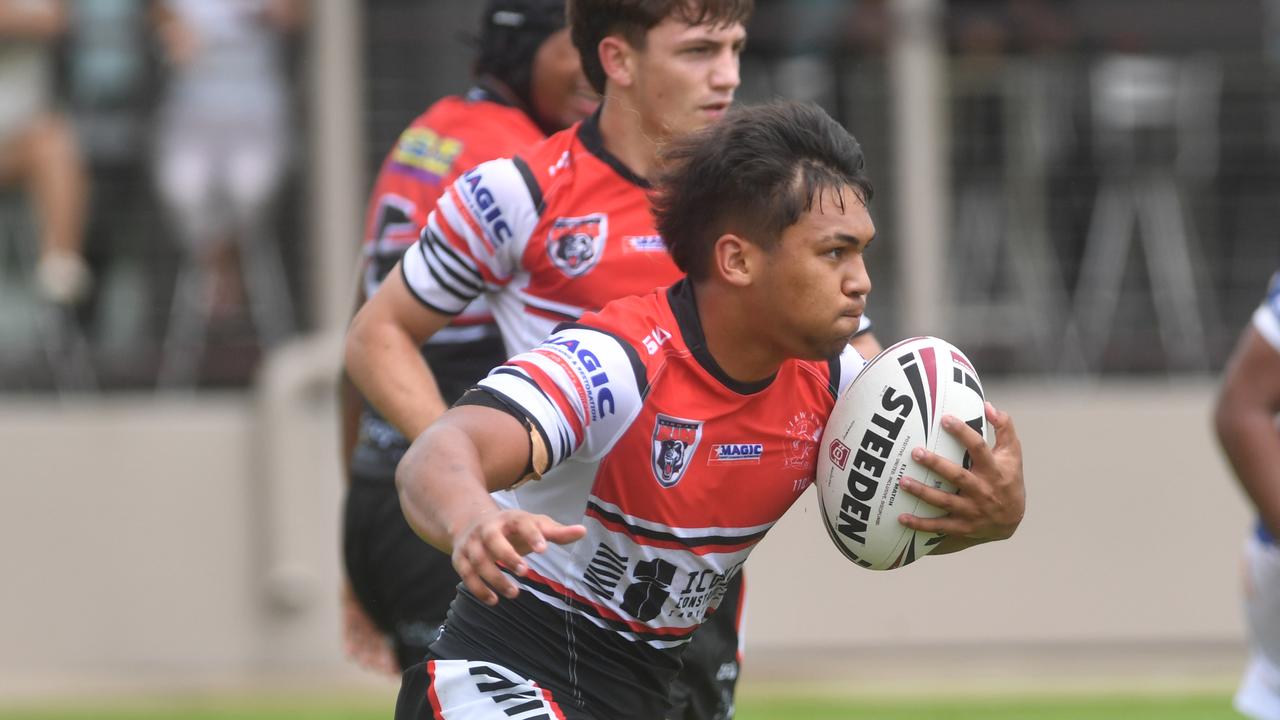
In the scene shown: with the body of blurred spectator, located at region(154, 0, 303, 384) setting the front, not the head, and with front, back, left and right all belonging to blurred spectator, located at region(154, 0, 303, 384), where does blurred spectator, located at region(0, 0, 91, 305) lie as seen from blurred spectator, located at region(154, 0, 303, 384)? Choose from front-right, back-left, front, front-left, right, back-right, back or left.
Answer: right

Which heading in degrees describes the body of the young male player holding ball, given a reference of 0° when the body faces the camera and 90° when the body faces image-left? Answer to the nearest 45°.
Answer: approximately 315°

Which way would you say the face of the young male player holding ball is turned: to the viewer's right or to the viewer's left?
to the viewer's right

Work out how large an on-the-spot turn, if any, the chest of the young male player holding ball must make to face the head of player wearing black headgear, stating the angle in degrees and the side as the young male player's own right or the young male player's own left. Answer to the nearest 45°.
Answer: approximately 135° to the young male player's own left

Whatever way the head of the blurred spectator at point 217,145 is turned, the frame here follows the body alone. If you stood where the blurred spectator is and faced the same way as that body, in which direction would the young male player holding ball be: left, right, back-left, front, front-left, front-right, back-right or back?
front

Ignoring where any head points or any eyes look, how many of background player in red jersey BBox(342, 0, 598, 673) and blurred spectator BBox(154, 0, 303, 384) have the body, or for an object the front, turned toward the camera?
1

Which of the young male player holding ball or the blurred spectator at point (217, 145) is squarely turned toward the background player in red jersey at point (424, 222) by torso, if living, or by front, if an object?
the blurred spectator

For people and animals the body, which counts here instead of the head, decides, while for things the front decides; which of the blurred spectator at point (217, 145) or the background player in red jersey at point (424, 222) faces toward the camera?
the blurred spectator

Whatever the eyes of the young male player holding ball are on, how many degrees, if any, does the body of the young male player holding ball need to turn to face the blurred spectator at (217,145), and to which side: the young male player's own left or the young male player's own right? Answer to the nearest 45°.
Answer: approximately 180°

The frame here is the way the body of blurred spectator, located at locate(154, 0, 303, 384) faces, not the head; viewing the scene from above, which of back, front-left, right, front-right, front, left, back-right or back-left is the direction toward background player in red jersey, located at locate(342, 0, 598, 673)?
front

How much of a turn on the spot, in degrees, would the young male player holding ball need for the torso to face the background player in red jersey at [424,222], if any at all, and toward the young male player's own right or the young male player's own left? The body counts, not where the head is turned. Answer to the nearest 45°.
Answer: approximately 180°

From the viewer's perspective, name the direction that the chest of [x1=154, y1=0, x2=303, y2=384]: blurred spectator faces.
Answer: toward the camera
